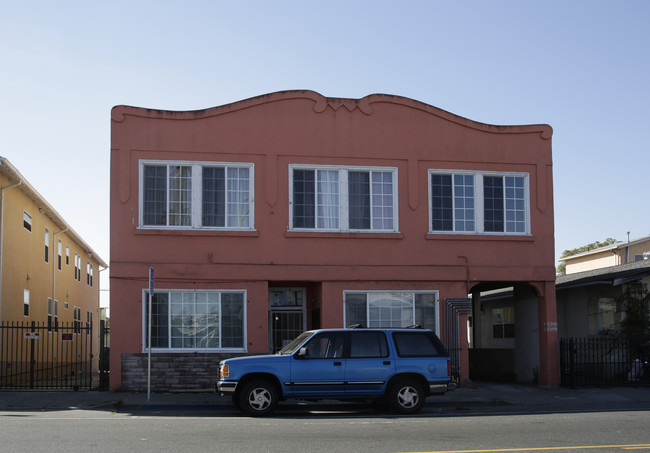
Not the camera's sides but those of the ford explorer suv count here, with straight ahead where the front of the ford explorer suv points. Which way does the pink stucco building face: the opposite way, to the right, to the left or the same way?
to the left

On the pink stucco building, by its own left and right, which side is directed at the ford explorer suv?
front

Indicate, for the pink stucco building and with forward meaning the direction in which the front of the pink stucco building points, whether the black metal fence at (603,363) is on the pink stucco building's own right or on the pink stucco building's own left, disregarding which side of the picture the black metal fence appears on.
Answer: on the pink stucco building's own left

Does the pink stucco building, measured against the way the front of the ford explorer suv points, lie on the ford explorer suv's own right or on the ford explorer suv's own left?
on the ford explorer suv's own right

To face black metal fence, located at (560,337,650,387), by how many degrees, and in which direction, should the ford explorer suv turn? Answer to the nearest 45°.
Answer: approximately 135° to its right

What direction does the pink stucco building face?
toward the camera

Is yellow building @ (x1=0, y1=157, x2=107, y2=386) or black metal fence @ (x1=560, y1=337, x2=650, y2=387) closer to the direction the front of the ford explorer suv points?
the yellow building

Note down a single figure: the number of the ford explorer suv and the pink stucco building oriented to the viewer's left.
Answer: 1

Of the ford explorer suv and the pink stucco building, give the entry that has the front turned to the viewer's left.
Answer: the ford explorer suv

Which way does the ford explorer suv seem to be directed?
to the viewer's left

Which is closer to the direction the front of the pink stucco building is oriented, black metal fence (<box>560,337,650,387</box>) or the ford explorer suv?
the ford explorer suv
